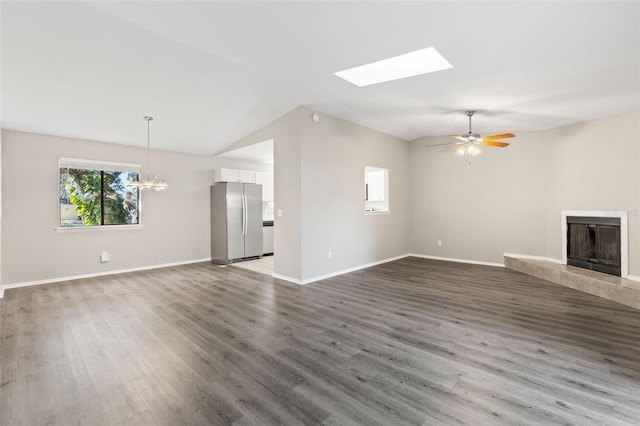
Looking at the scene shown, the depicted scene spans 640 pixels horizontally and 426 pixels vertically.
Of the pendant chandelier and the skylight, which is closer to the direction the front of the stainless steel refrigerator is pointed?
the skylight

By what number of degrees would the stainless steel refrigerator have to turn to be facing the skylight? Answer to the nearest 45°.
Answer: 0° — it already faces it

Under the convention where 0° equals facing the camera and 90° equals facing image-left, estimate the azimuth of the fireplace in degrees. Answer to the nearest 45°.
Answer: approximately 45°

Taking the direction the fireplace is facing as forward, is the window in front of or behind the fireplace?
in front

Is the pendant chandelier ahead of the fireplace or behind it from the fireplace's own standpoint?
ahead

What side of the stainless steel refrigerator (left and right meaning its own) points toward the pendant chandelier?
right

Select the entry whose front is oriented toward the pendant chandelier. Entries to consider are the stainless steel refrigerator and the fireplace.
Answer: the fireplace
